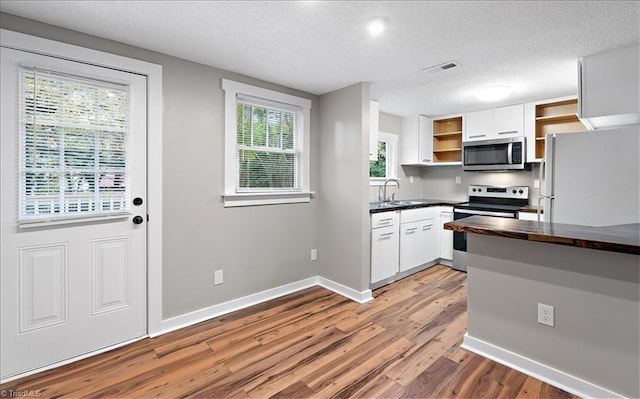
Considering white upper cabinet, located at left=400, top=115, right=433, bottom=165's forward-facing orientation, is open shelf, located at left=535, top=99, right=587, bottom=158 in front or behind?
in front

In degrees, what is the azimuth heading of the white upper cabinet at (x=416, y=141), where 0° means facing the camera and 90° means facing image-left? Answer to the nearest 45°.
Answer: approximately 315°

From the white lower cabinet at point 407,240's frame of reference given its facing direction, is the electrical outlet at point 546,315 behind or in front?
in front

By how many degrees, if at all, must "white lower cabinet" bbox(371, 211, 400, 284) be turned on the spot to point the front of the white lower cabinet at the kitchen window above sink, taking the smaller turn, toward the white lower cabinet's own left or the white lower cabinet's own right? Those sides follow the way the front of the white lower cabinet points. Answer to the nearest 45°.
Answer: approximately 135° to the white lower cabinet's own left

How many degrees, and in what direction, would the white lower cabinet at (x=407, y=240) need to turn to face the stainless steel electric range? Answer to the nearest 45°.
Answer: approximately 90° to its left

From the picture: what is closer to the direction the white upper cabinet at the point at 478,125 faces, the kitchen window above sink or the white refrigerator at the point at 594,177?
the white refrigerator

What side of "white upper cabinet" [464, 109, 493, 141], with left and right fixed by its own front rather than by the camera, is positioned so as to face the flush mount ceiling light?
front

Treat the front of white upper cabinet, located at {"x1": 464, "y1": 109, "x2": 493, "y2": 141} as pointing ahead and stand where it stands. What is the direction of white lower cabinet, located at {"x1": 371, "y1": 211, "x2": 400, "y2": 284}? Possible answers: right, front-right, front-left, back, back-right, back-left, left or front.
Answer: front-right

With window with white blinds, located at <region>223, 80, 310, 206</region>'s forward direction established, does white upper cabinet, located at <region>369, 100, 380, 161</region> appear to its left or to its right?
on its left

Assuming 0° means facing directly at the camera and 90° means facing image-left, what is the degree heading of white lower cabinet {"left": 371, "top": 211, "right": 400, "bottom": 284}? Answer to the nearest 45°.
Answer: approximately 315°

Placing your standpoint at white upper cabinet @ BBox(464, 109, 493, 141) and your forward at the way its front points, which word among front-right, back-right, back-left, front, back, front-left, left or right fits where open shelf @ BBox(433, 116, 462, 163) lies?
back-right

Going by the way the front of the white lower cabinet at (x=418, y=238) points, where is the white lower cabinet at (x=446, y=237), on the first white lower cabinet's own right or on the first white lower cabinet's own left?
on the first white lower cabinet's own left
